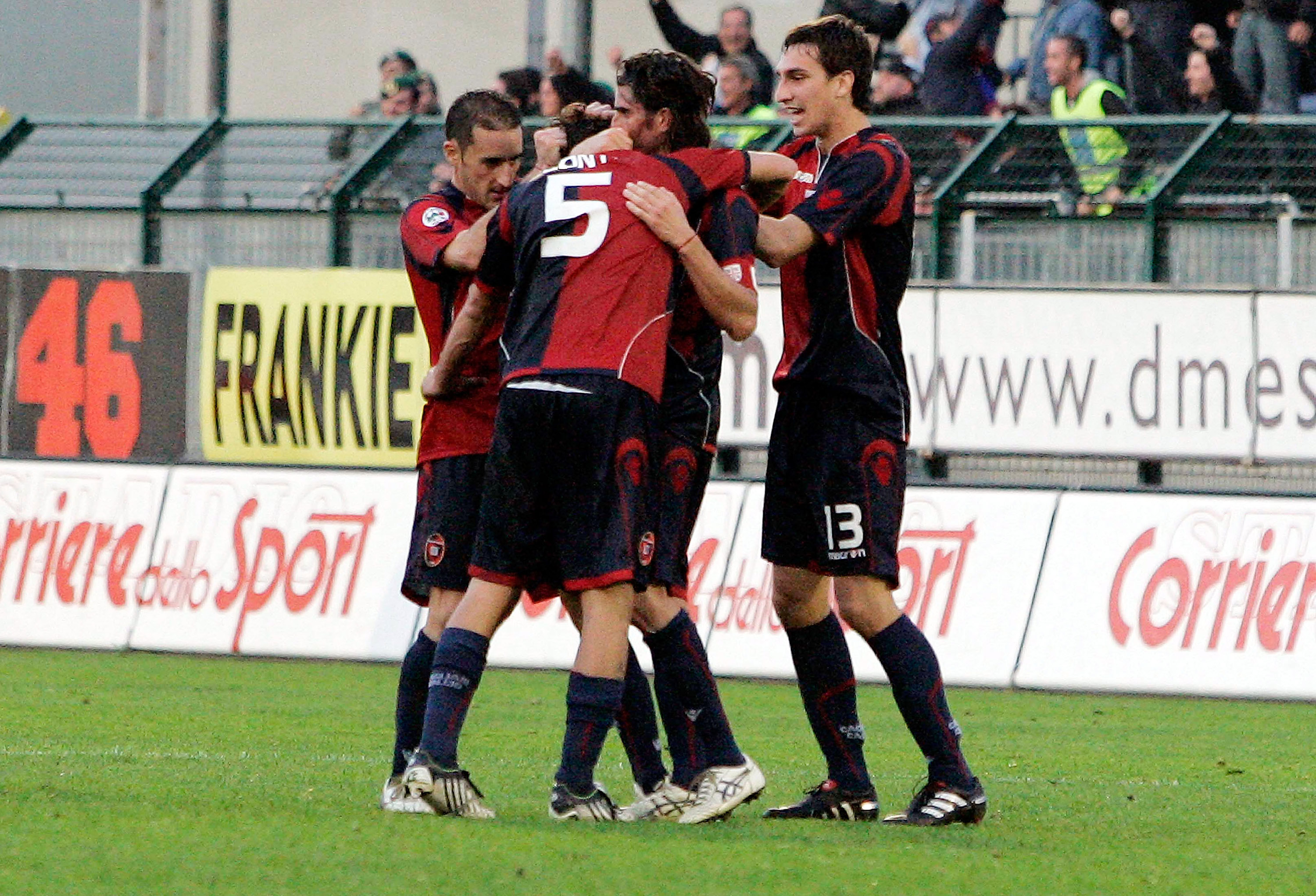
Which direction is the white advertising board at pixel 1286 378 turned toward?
toward the camera

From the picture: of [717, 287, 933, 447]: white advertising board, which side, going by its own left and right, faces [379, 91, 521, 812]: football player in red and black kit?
front

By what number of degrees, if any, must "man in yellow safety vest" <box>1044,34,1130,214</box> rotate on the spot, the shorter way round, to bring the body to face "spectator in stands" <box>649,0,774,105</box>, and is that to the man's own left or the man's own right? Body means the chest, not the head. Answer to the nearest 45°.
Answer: approximately 90° to the man's own right

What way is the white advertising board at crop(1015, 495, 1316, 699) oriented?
toward the camera

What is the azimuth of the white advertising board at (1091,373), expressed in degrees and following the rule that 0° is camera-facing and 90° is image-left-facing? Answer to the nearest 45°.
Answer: approximately 0°

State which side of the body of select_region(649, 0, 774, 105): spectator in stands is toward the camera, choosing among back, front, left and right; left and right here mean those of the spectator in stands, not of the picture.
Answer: front

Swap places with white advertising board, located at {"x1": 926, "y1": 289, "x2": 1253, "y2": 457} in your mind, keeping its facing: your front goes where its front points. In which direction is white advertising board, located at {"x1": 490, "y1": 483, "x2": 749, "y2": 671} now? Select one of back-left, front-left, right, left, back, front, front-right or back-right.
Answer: right

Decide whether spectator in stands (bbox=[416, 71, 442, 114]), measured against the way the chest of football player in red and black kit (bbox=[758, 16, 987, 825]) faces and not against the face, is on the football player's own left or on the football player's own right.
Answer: on the football player's own right

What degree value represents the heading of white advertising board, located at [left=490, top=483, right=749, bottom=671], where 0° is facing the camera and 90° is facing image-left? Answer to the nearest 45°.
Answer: approximately 0°

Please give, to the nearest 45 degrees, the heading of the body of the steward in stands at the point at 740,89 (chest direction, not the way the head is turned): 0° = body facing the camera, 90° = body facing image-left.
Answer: approximately 45°

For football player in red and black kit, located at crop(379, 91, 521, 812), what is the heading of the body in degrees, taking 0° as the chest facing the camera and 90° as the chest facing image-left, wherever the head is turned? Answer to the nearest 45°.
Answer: approximately 315°

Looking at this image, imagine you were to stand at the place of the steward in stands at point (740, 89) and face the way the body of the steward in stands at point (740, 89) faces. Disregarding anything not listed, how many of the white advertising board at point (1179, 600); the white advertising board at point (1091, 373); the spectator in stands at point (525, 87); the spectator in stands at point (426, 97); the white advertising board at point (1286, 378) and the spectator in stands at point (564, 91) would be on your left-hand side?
3

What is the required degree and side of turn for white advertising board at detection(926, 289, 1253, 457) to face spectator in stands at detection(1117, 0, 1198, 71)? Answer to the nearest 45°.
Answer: approximately 180°
